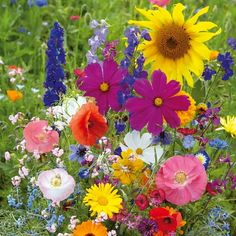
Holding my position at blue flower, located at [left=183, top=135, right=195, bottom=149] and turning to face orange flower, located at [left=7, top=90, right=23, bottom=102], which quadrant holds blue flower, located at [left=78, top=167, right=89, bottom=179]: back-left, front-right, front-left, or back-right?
front-left

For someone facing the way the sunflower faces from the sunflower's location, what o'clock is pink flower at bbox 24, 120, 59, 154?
The pink flower is roughly at 3 o'clock from the sunflower.

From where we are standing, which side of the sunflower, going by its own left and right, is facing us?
front
